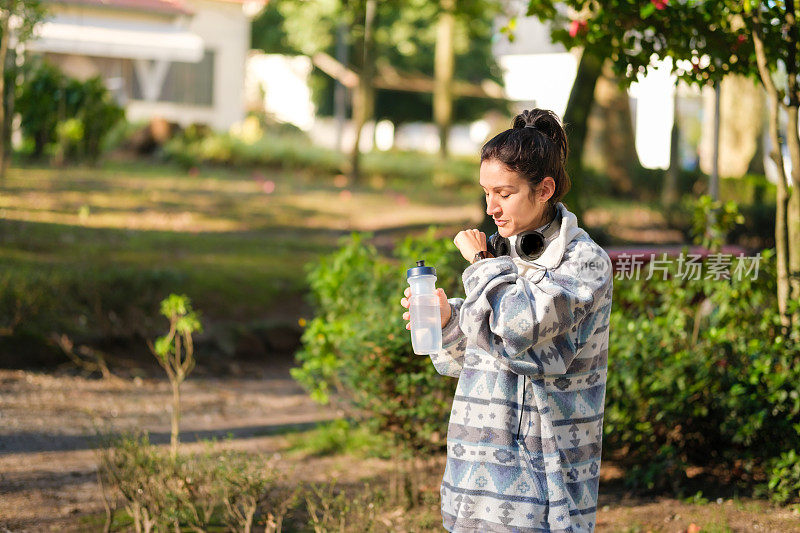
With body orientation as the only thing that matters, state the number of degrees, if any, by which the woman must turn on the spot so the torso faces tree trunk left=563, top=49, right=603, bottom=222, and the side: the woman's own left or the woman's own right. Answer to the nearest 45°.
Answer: approximately 135° to the woman's own right

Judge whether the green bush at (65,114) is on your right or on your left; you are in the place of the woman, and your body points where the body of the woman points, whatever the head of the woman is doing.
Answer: on your right

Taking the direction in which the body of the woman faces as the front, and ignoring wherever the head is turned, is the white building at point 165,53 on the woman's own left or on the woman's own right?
on the woman's own right

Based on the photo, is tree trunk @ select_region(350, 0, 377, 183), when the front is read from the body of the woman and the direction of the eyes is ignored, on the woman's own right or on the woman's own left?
on the woman's own right

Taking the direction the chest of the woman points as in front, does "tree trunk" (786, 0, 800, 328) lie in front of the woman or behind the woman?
behind

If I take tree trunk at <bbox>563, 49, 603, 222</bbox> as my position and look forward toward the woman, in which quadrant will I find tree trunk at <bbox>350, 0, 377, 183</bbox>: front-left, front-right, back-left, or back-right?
back-right

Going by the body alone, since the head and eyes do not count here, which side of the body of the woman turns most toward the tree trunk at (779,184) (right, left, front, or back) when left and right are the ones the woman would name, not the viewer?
back

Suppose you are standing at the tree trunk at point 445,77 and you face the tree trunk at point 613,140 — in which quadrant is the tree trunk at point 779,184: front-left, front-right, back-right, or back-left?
front-right

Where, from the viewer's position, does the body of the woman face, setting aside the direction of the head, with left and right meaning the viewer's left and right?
facing the viewer and to the left of the viewer

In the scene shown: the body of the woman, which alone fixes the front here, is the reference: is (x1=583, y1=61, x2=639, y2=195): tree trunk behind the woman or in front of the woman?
behind
